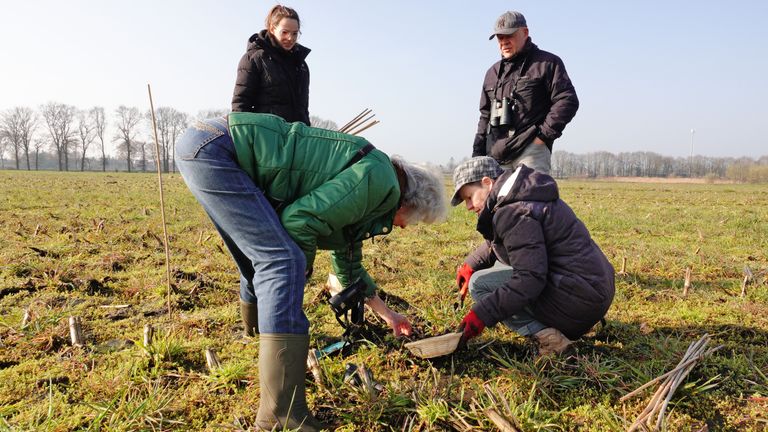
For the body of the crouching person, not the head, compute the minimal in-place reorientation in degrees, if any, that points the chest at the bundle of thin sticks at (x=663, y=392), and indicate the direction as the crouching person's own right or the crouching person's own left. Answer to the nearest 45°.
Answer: approximately 135° to the crouching person's own left

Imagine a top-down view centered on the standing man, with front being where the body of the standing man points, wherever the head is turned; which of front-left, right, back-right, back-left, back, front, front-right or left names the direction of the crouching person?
front-left

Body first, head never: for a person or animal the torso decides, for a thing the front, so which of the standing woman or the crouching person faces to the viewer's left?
the crouching person

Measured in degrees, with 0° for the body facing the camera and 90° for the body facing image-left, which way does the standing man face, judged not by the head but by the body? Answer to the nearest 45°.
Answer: approximately 45°

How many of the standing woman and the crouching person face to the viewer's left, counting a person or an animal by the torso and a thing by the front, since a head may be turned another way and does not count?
1

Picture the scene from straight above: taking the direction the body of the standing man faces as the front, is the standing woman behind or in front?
in front

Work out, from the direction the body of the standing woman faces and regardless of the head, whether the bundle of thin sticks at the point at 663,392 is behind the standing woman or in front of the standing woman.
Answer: in front

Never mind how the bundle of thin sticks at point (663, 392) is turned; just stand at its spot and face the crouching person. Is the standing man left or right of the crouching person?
right

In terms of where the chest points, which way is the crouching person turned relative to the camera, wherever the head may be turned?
to the viewer's left

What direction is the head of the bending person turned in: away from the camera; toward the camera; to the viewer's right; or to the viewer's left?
to the viewer's right

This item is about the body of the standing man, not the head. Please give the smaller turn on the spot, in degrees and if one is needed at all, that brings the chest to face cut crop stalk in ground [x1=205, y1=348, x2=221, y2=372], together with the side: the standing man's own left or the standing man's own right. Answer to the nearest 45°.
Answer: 0° — they already face it

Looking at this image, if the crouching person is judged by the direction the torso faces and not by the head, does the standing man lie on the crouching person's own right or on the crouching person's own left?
on the crouching person's own right
